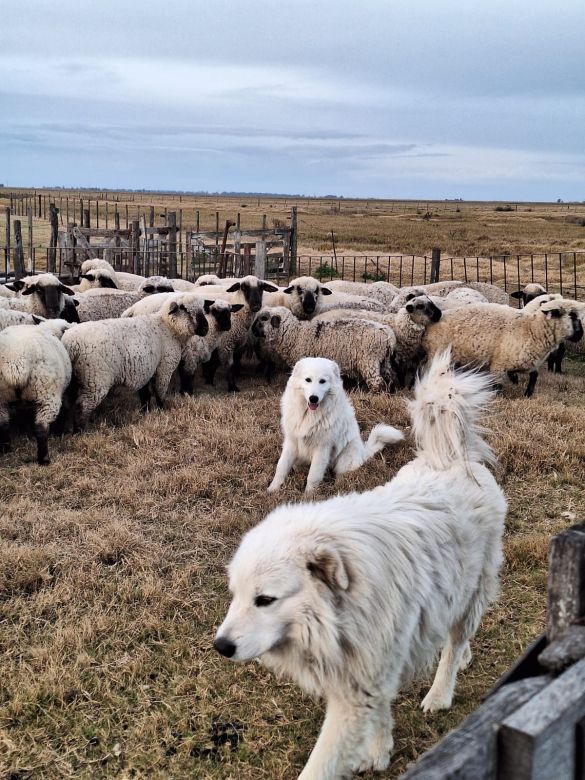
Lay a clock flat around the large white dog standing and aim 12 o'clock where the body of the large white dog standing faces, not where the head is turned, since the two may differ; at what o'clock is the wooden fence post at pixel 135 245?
The wooden fence post is roughly at 4 o'clock from the large white dog standing.

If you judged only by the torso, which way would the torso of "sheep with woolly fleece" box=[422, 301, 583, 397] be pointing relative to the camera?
to the viewer's right

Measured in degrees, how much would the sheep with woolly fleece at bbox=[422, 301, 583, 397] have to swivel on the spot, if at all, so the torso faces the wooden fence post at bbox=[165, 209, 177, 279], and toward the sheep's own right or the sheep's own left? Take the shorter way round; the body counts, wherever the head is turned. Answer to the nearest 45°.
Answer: approximately 135° to the sheep's own left

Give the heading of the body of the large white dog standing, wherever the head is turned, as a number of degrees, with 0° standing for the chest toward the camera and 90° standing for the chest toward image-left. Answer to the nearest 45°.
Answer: approximately 45°

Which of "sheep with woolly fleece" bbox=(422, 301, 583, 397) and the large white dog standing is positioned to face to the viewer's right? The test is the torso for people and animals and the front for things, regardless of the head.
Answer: the sheep with woolly fleece

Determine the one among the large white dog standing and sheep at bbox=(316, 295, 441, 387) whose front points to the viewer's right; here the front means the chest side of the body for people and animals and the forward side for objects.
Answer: the sheep

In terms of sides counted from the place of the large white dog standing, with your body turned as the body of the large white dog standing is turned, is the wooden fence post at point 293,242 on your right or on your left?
on your right

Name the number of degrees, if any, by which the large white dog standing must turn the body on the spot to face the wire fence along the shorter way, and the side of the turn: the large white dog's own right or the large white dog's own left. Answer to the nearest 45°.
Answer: approximately 135° to the large white dog's own right

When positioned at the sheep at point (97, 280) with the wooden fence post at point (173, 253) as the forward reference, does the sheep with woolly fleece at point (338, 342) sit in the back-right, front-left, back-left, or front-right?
back-right

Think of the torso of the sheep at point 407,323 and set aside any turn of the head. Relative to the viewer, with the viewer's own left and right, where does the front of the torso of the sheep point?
facing to the right of the viewer

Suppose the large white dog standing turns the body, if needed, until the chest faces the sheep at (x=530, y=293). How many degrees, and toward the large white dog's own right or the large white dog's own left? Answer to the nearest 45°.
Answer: approximately 135° to the large white dog's own right
